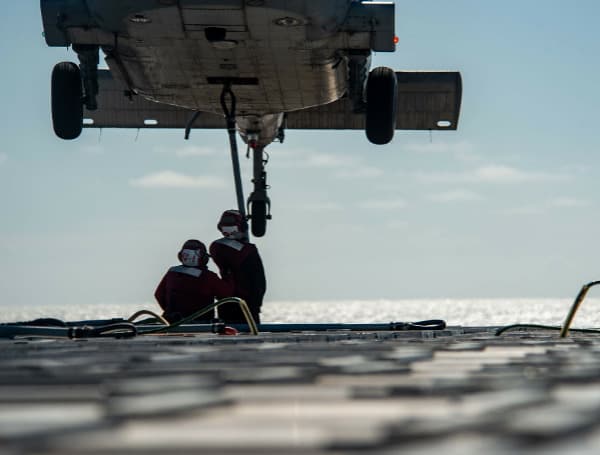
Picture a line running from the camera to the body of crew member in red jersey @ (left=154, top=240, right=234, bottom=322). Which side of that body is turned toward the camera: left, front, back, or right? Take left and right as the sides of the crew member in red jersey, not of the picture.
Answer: back
